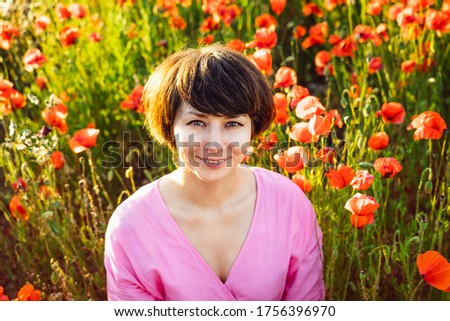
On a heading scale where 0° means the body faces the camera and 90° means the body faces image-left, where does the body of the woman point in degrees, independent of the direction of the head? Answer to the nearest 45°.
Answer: approximately 0°

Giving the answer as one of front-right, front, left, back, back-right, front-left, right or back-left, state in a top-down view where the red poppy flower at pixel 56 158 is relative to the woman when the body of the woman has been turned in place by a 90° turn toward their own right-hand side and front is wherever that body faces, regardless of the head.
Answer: front-right

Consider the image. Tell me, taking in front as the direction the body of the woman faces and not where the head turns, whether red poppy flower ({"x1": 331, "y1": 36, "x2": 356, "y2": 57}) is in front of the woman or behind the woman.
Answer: behind

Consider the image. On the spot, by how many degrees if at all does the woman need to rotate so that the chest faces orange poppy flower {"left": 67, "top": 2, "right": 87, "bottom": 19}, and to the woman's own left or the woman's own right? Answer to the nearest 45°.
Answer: approximately 135° to the woman's own right

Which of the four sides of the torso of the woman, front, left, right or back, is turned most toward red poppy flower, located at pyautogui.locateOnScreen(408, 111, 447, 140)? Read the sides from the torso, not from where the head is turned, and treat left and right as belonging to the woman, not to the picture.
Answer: left

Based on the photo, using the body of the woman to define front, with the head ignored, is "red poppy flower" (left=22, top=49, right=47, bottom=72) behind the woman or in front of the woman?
behind

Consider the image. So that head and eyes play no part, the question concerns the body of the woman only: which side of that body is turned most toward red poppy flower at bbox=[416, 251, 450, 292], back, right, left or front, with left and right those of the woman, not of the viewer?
left
